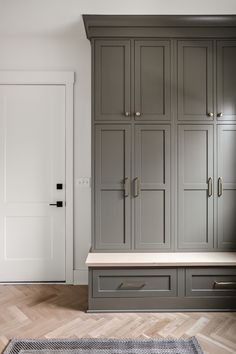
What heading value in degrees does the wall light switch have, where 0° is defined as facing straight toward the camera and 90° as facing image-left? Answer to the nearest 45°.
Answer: approximately 0°

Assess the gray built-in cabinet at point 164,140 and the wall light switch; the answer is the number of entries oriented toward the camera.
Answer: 2

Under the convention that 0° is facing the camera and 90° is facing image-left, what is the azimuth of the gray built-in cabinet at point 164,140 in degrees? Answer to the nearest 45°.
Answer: approximately 0°

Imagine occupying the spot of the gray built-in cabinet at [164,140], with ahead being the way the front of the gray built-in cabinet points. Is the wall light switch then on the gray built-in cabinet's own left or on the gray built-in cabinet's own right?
on the gray built-in cabinet's own right

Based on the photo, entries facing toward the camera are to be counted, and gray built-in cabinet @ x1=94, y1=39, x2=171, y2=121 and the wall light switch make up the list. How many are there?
2

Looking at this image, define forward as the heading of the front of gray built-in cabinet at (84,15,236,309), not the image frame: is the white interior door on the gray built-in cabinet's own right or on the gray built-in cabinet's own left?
on the gray built-in cabinet's own right

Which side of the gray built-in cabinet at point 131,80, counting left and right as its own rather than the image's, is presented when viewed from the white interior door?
right
